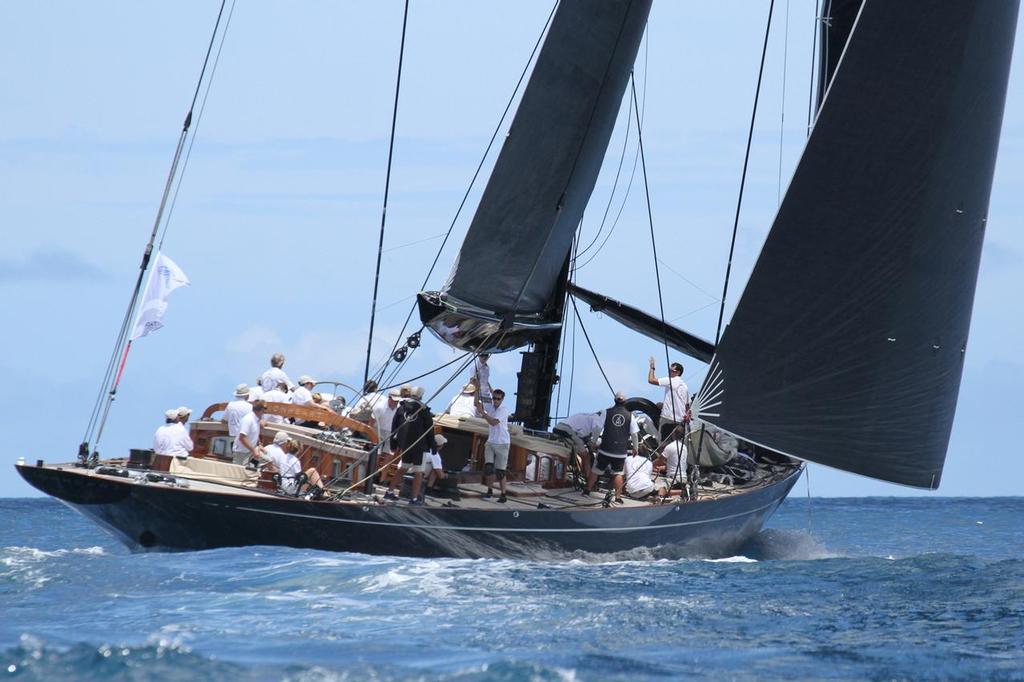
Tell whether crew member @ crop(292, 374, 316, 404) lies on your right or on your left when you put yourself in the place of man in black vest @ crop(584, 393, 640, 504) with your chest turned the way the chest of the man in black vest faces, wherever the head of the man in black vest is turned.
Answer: on your left

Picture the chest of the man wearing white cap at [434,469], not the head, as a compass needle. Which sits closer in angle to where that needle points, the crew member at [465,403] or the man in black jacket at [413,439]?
the crew member

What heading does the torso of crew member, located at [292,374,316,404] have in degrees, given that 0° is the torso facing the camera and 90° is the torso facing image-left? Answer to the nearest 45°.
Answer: approximately 270°

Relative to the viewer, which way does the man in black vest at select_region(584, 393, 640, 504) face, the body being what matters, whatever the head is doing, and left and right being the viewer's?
facing away from the viewer

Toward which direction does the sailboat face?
to the viewer's right

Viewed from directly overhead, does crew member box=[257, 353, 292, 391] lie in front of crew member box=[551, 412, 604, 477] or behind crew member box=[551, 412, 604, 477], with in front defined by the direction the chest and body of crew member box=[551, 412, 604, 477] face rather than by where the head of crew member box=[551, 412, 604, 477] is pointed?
behind
